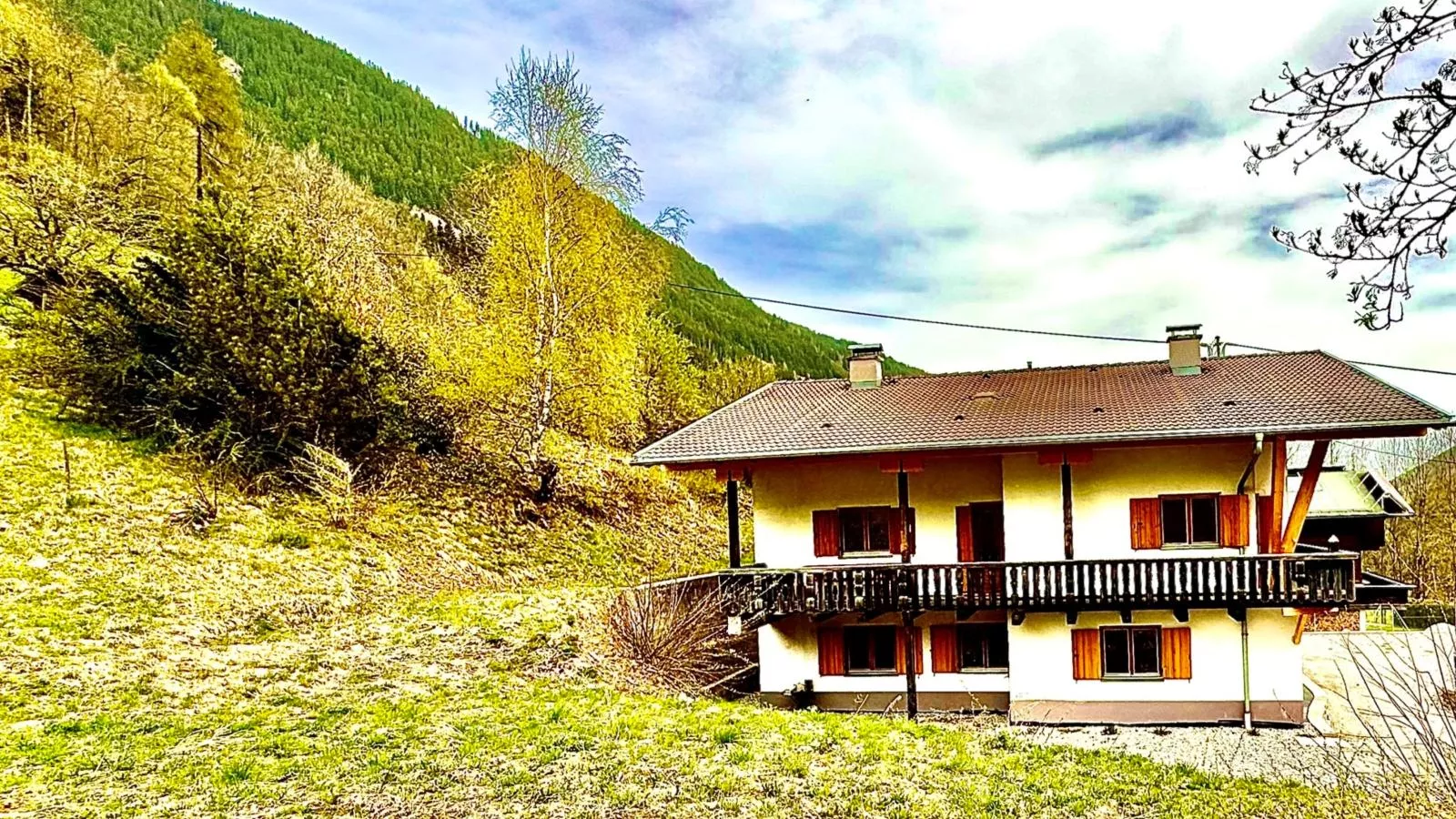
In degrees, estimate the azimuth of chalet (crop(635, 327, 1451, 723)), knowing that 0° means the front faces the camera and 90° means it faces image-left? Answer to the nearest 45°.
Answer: approximately 0°

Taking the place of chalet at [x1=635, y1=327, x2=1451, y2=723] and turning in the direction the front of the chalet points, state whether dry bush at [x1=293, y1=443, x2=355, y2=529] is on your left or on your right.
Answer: on your right

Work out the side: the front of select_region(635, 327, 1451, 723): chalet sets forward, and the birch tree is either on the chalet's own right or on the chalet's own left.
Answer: on the chalet's own right

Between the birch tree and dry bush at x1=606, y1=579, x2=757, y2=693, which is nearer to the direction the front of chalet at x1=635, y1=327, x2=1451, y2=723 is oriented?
the dry bush

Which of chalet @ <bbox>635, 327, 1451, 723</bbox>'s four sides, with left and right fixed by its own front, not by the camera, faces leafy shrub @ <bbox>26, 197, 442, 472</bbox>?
right
